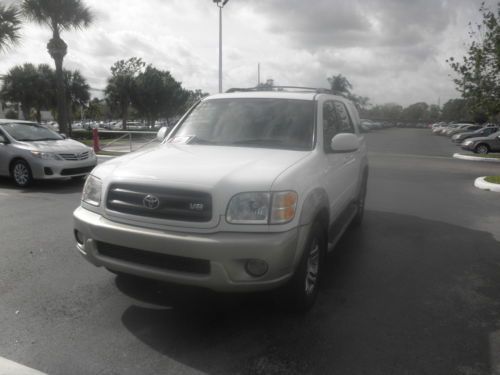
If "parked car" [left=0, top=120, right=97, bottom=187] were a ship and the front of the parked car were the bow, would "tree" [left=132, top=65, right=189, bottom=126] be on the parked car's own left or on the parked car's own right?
on the parked car's own left

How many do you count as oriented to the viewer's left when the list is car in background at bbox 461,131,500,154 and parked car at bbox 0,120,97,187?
1

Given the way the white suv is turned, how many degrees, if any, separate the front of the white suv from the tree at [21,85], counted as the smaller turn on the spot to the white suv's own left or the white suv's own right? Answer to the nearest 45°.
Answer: approximately 90° to the white suv's own right

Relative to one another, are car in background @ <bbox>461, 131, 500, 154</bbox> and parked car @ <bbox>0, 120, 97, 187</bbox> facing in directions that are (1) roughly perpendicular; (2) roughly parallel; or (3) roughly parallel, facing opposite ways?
roughly parallel, facing opposite ways

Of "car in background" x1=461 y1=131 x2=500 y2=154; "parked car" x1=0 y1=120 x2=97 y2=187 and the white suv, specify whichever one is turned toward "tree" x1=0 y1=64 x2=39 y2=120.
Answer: the car in background

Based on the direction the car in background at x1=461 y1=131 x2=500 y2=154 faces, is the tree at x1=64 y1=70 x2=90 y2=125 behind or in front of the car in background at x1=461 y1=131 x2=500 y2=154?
in front

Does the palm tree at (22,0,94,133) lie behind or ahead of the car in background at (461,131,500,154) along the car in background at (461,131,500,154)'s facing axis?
ahead

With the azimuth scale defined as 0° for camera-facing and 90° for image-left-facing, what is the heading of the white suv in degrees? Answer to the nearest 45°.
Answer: approximately 45°

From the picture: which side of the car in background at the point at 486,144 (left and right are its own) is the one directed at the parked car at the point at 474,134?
right

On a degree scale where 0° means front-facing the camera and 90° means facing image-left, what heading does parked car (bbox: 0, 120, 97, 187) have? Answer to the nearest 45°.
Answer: approximately 315°

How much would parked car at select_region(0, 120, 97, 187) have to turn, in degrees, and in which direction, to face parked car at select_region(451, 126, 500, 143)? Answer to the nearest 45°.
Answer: approximately 45° to its left

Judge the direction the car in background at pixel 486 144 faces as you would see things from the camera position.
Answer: facing to the left of the viewer

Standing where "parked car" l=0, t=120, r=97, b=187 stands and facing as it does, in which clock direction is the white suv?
The white suv is roughly at 1 o'clock from the parked car.
